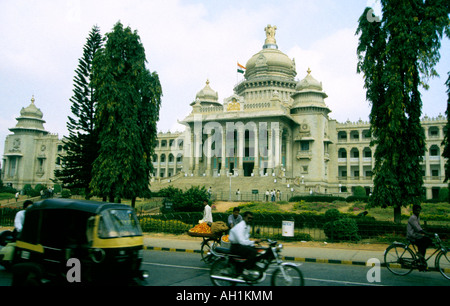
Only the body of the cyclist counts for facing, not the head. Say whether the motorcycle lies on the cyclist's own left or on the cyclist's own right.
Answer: on the cyclist's own right

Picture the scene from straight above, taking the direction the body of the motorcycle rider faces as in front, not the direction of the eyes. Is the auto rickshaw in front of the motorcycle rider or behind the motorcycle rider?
behind

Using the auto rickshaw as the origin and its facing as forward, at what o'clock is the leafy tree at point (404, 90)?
The leafy tree is roughly at 10 o'clock from the auto rickshaw.

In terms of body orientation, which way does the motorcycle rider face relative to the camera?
to the viewer's right

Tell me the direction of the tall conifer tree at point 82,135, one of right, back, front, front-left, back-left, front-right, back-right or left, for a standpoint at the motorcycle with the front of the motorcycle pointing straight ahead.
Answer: back-left

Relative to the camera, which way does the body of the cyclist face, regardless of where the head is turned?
to the viewer's right

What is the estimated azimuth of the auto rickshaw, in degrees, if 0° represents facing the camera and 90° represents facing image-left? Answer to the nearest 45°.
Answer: approximately 315°

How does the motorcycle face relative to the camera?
to the viewer's right

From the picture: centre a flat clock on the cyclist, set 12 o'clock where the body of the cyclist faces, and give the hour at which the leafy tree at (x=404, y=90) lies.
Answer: The leafy tree is roughly at 9 o'clock from the cyclist.
